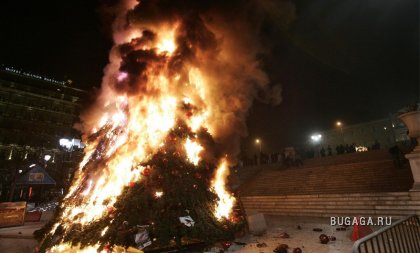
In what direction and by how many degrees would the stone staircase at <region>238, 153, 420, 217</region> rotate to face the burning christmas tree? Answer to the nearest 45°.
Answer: approximately 45° to its right

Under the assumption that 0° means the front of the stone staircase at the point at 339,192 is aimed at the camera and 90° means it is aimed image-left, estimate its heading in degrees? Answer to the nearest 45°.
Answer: approximately 0°
